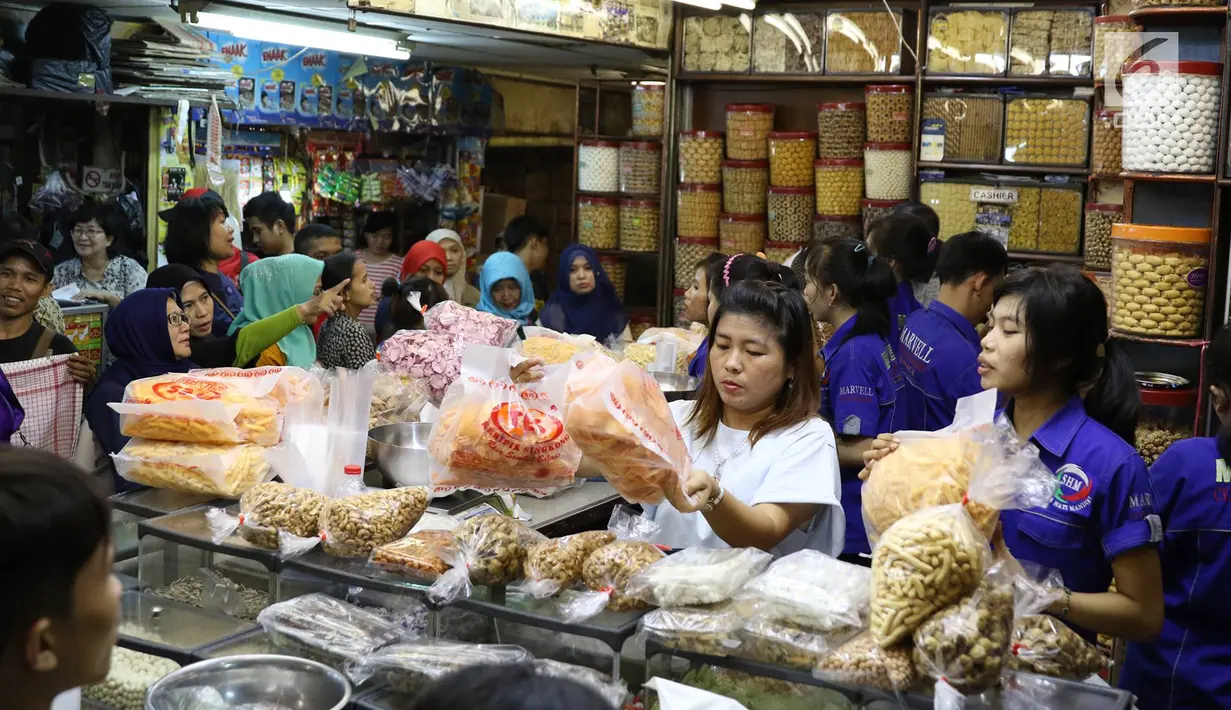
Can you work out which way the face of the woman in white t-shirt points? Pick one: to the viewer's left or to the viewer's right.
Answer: to the viewer's left

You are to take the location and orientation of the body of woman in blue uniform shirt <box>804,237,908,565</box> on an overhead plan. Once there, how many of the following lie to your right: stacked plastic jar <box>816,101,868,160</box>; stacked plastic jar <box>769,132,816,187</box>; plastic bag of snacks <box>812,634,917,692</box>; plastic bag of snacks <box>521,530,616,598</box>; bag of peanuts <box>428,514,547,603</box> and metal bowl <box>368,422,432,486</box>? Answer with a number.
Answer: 2

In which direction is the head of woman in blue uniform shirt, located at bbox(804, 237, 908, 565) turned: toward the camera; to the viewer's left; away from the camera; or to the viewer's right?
to the viewer's left

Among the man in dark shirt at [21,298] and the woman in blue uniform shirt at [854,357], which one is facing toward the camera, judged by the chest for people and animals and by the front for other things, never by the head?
the man in dark shirt

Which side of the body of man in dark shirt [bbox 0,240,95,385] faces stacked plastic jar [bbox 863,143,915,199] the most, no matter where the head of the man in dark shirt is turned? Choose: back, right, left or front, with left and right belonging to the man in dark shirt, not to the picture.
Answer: left

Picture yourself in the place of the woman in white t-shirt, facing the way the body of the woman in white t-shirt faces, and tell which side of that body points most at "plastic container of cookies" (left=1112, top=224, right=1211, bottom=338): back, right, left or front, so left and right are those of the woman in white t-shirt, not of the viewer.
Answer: back

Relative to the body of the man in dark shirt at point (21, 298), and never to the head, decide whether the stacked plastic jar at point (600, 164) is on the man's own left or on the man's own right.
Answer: on the man's own left

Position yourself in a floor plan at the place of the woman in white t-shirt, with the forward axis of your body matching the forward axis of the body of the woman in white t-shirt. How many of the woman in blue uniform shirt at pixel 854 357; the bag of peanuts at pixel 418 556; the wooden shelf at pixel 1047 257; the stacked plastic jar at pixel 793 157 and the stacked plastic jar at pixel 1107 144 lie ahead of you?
1

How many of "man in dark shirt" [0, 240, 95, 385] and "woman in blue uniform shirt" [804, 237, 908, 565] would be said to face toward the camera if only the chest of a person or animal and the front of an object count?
1

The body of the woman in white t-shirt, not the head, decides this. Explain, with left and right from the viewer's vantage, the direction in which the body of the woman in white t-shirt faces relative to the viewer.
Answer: facing the viewer and to the left of the viewer

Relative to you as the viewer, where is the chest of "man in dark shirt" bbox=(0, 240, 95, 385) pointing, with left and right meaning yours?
facing the viewer

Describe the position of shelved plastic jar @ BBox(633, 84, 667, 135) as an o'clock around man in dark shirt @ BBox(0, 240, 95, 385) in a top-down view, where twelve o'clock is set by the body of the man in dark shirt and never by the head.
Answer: The shelved plastic jar is roughly at 8 o'clock from the man in dark shirt.
